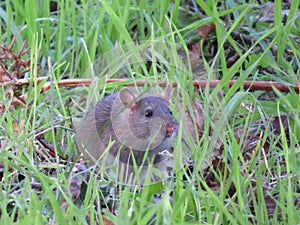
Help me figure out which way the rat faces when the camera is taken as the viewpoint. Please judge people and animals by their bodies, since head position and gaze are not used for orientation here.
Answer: facing the viewer and to the right of the viewer

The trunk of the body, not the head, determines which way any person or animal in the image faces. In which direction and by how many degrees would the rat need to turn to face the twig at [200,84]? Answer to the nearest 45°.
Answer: approximately 90° to its left
